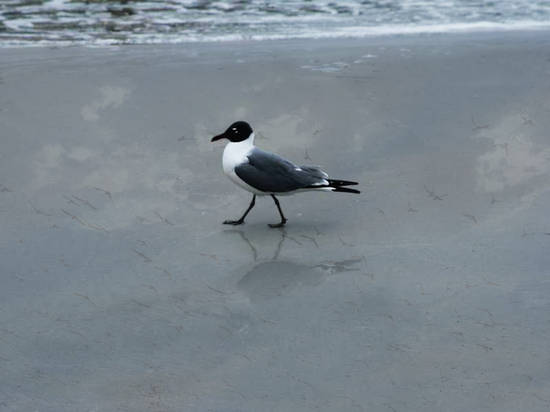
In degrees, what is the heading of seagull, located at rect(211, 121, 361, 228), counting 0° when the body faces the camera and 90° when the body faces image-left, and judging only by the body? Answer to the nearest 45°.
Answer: approximately 90°
